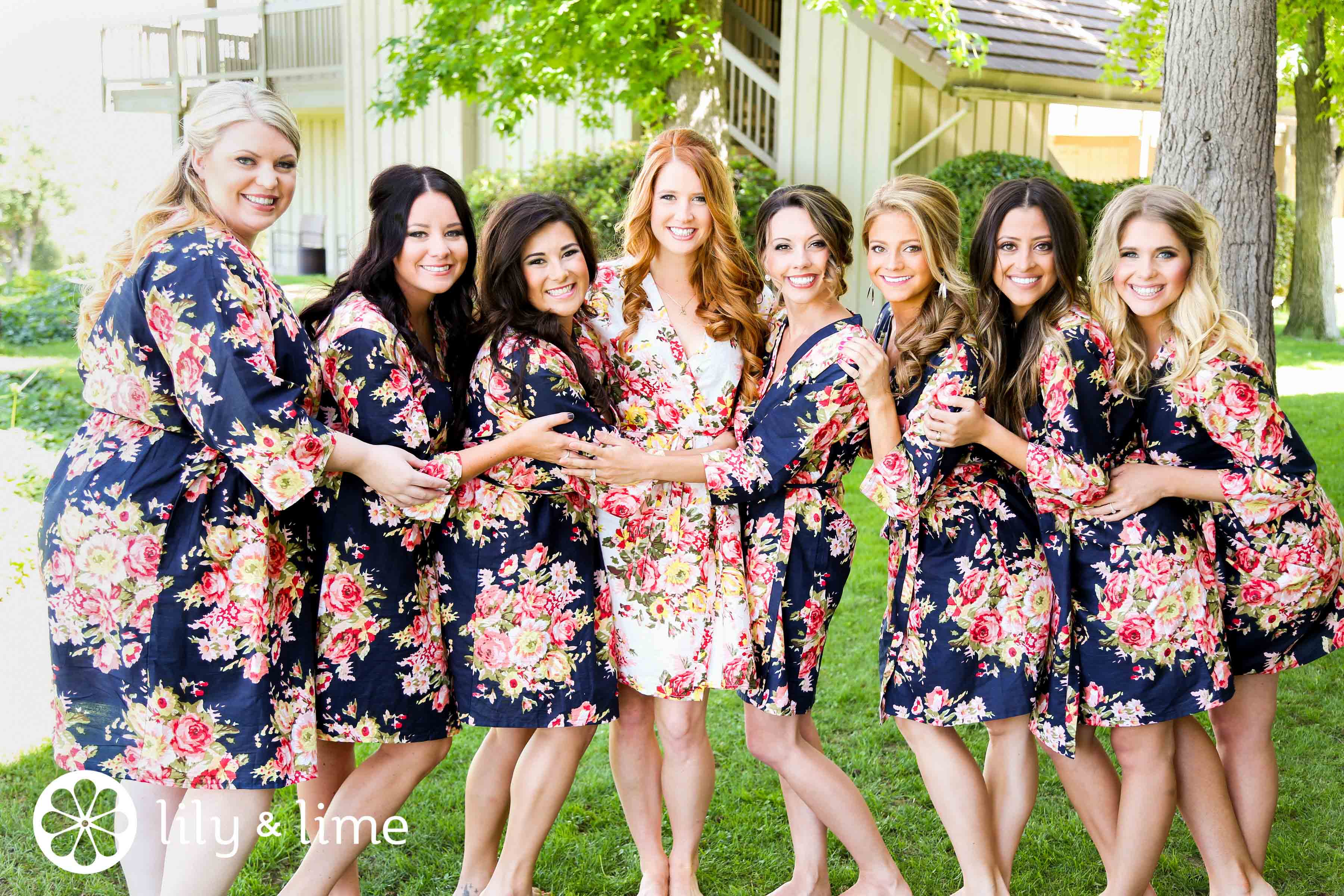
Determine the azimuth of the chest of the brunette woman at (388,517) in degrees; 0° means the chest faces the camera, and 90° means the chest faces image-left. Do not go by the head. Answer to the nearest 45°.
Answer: approximately 315°

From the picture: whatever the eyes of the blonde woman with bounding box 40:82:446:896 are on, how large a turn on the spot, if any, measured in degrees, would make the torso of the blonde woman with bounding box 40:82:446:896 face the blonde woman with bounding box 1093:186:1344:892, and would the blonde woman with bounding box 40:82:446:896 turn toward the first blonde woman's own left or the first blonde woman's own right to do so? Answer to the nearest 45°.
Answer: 0° — they already face them

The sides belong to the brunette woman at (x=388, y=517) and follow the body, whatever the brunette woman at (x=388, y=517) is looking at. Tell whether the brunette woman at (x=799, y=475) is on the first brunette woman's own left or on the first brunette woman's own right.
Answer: on the first brunette woman's own left

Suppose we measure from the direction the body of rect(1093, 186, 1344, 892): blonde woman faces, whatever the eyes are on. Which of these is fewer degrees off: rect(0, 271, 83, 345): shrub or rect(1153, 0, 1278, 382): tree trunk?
the shrub

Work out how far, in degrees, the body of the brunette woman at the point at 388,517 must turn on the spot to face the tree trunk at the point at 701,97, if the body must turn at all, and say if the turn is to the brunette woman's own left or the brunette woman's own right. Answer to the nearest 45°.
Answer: approximately 135° to the brunette woman's own left

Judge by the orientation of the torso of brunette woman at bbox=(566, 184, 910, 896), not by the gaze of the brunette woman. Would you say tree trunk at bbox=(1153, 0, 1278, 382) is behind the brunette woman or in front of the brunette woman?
behind

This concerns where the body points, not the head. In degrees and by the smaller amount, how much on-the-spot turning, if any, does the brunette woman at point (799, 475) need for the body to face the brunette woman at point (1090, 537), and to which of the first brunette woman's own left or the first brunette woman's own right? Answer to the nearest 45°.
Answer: approximately 135° to the first brunette woman's own left

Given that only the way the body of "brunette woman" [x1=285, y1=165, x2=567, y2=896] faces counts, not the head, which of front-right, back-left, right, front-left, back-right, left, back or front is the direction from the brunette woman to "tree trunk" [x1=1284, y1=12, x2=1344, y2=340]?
left
